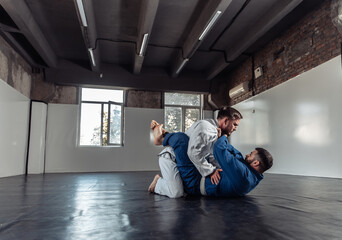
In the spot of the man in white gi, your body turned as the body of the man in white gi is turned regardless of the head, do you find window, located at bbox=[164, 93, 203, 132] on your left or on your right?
on your left

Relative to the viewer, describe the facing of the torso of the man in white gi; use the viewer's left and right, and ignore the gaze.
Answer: facing to the right of the viewer

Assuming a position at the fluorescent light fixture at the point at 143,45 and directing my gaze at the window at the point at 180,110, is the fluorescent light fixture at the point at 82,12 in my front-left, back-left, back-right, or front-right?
back-left

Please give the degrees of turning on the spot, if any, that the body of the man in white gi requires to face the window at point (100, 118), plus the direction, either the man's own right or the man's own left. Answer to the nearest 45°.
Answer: approximately 135° to the man's own left
